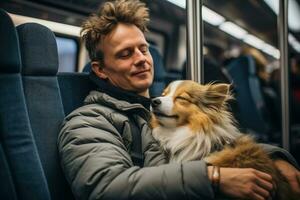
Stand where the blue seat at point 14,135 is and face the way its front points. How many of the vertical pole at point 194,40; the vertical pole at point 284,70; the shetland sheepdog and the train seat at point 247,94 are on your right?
0

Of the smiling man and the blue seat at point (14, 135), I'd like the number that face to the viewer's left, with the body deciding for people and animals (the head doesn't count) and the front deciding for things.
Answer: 0

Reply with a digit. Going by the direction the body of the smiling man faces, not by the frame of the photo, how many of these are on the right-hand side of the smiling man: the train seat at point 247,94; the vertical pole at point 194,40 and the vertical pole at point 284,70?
0

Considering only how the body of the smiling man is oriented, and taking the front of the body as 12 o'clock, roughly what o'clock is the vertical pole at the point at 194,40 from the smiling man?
The vertical pole is roughly at 8 o'clock from the smiling man.

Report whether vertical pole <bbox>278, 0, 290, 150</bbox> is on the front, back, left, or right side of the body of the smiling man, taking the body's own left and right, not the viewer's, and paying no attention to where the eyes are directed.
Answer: left

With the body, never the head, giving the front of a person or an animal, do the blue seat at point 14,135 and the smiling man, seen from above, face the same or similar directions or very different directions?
same or similar directions

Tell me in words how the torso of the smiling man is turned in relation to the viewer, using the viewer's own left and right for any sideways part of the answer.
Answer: facing the viewer and to the right of the viewer

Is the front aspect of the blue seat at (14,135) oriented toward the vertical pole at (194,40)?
no

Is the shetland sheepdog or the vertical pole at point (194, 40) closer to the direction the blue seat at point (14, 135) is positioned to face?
the shetland sheepdog
